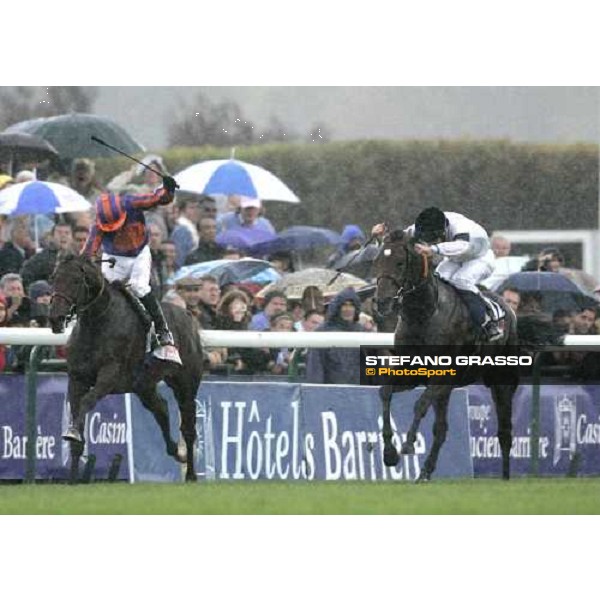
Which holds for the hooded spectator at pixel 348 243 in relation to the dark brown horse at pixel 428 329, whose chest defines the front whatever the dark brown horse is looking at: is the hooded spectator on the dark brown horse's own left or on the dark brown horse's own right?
on the dark brown horse's own right

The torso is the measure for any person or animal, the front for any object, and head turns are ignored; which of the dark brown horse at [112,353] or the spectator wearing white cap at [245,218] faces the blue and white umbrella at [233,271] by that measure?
the spectator wearing white cap

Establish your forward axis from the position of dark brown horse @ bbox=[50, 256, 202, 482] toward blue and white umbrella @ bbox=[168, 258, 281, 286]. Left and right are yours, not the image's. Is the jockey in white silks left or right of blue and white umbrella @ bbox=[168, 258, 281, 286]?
right

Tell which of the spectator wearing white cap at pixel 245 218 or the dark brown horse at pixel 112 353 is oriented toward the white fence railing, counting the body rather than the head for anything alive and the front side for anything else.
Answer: the spectator wearing white cap

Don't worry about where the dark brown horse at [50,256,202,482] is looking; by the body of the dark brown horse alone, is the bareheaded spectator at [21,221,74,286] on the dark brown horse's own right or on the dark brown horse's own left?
on the dark brown horse's own right
